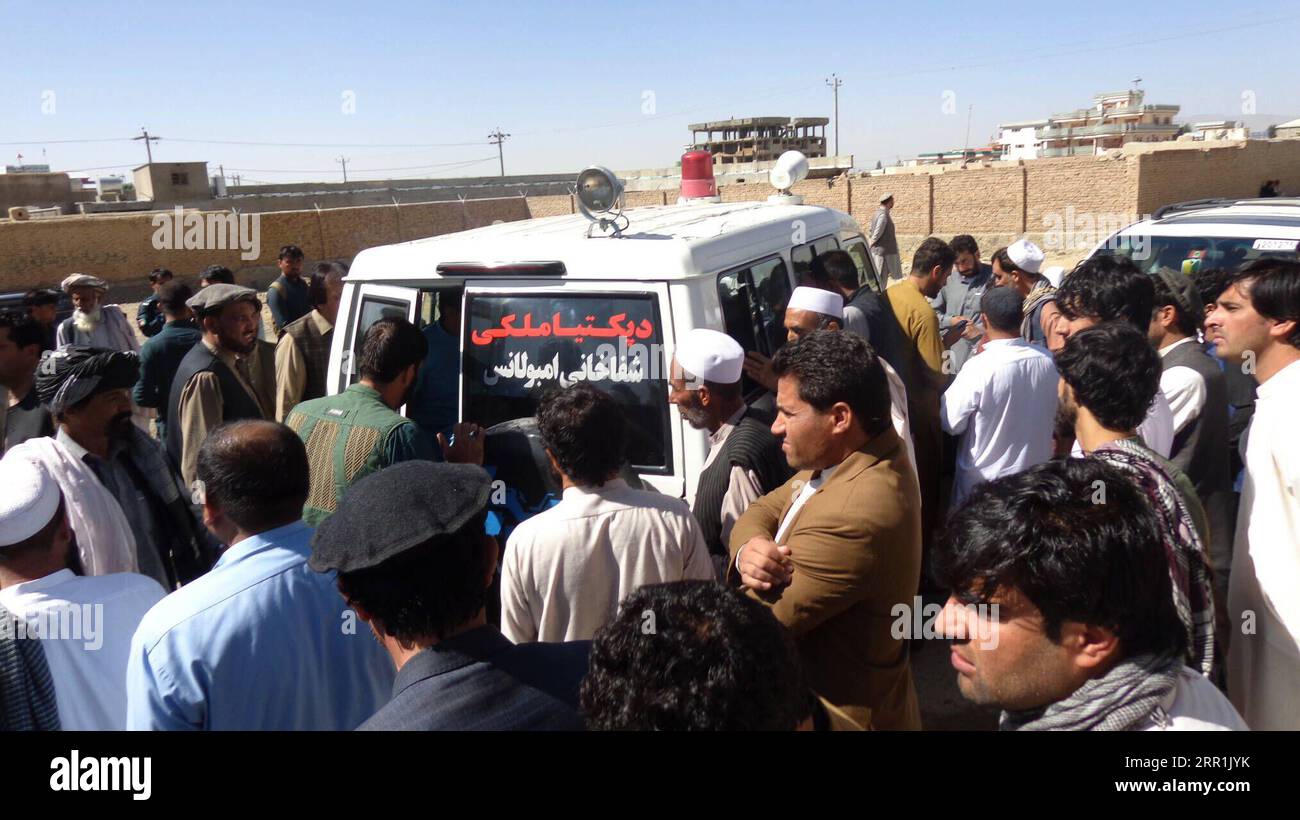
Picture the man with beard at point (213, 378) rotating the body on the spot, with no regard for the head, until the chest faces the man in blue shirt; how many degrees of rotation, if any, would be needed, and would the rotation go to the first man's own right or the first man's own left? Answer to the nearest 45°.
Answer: approximately 45° to the first man's own right

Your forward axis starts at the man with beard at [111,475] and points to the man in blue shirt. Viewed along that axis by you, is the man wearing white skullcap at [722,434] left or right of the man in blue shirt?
left

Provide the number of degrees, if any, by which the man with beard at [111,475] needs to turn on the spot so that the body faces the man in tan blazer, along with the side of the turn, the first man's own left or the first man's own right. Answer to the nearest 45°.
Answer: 0° — they already face them

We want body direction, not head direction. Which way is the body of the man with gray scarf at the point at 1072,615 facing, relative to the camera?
to the viewer's left

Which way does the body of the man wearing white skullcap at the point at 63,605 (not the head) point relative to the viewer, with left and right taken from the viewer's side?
facing away from the viewer

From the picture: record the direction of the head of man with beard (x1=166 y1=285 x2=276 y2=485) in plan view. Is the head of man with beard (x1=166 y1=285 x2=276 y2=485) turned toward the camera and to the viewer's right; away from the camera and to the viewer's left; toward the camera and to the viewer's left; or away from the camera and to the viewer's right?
toward the camera and to the viewer's right

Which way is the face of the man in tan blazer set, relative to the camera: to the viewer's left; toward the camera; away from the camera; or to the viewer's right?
to the viewer's left

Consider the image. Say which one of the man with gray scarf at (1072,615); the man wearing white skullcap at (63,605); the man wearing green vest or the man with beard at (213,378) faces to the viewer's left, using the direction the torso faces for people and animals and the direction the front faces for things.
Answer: the man with gray scarf at (1072,615)

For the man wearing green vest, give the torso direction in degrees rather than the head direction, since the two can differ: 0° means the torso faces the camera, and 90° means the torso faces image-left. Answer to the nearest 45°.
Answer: approximately 225°

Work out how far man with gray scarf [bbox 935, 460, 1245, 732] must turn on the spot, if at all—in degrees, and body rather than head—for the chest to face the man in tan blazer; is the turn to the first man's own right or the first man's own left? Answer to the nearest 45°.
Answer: approximately 45° to the first man's own right

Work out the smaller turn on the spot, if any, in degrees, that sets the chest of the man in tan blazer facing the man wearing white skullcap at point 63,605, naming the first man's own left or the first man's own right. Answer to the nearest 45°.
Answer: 0° — they already face them

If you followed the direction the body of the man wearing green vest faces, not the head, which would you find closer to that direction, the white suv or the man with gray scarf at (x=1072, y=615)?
the white suv

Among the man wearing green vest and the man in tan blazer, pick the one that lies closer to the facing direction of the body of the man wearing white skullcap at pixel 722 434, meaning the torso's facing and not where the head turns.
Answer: the man wearing green vest
